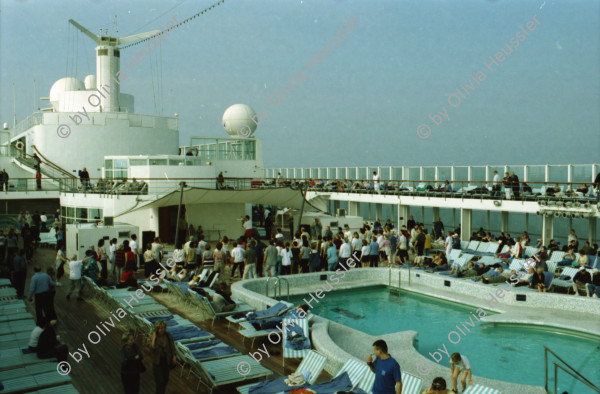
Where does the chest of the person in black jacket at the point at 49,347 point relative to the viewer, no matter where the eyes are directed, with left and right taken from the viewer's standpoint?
facing to the right of the viewer

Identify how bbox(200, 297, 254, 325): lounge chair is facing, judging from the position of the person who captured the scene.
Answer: facing to the right of the viewer

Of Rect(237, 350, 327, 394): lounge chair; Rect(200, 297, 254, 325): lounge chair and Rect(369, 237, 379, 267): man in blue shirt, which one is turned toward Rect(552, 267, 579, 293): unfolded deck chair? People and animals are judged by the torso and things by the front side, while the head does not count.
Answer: Rect(200, 297, 254, 325): lounge chair

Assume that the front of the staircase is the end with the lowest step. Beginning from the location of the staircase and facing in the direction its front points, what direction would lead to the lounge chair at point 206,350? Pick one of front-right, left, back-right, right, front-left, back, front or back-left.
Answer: right

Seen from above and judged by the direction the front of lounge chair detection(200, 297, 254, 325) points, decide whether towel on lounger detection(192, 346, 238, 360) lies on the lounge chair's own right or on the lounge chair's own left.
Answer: on the lounge chair's own right

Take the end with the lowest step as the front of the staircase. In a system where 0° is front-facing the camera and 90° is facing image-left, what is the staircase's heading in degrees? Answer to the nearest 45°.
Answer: approximately 270°
